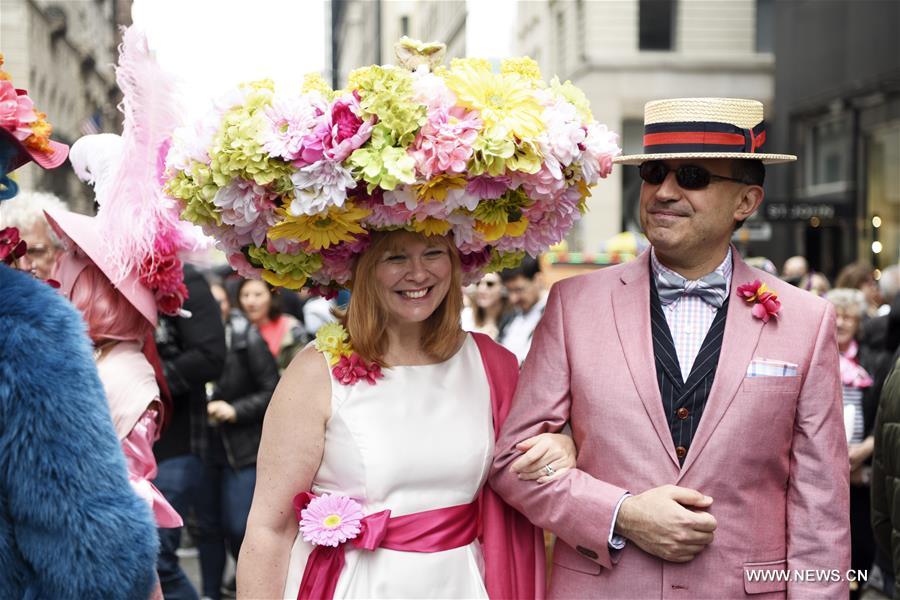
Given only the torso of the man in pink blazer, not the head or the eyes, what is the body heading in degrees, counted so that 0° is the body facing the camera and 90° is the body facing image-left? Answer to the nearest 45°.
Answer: approximately 0°

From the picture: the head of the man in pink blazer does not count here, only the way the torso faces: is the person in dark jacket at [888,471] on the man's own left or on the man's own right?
on the man's own left

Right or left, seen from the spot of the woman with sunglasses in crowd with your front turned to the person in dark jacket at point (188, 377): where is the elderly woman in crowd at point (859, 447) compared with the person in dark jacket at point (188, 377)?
left
